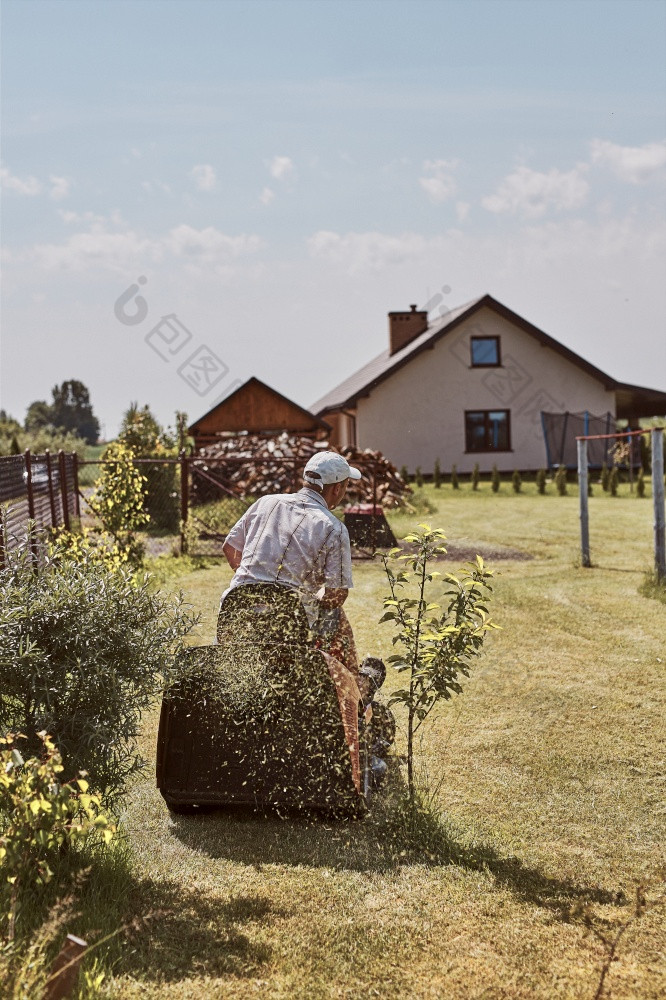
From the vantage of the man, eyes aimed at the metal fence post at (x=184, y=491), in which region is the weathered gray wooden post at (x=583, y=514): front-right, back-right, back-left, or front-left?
front-right

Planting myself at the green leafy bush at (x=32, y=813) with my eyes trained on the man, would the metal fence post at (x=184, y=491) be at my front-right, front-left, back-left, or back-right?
front-left

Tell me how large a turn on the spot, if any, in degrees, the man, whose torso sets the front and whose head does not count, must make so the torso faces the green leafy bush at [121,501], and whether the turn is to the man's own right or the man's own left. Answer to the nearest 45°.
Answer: approximately 45° to the man's own left

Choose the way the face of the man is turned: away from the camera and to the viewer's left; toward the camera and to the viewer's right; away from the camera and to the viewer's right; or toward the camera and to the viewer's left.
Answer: away from the camera and to the viewer's right

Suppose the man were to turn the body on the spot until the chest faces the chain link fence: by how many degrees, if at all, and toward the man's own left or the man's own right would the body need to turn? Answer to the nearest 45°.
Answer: approximately 45° to the man's own left

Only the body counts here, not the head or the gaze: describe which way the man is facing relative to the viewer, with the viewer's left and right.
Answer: facing away from the viewer and to the right of the viewer

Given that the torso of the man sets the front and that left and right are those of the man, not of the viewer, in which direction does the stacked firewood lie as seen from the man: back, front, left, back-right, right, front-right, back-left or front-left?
front-left

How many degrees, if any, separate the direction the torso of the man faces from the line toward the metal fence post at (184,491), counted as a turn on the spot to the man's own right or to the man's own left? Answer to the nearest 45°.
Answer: approximately 45° to the man's own left

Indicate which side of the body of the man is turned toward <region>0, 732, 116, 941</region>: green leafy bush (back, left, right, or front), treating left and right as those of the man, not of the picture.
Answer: back

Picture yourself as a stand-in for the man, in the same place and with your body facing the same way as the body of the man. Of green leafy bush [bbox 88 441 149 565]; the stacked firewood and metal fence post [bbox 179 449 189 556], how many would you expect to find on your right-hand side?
0

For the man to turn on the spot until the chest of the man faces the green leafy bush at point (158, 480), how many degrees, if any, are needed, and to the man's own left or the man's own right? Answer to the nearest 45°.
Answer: approximately 45° to the man's own left
